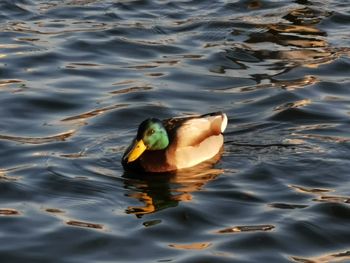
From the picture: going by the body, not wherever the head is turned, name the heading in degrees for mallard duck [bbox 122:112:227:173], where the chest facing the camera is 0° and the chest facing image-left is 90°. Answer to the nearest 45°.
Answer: approximately 45°
